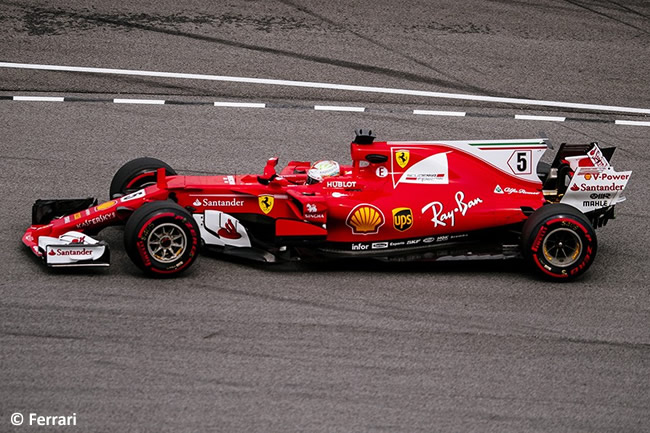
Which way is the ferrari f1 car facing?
to the viewer's left
